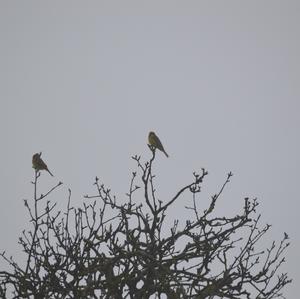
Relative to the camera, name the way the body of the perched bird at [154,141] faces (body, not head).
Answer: to the viewer's left
